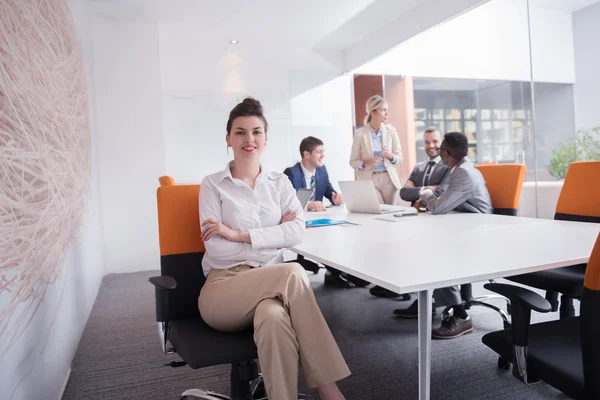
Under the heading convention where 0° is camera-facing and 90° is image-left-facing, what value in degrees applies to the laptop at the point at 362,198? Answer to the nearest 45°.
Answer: approximately 225°

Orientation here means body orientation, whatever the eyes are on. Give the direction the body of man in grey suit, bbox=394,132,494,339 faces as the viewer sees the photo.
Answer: to the viewer's left

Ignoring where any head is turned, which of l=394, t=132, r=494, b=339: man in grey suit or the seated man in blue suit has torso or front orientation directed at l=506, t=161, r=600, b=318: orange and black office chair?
the seated man in blue suit

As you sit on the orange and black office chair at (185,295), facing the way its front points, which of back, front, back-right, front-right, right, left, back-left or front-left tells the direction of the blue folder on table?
left

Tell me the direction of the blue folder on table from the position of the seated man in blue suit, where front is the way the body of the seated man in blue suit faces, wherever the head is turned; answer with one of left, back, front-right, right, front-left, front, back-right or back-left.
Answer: front-right

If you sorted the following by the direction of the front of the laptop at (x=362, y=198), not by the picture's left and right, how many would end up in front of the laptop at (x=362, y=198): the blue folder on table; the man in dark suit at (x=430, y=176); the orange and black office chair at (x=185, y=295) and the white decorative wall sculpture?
1

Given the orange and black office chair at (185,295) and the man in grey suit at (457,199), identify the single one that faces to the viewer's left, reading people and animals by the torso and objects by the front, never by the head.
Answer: the man in grey suit

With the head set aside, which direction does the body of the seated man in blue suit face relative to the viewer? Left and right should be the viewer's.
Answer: facing the viewer and to the right of the viewer

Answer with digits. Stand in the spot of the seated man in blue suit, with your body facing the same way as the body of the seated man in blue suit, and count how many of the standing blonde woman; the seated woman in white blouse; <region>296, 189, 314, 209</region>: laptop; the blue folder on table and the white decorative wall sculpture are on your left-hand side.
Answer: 1

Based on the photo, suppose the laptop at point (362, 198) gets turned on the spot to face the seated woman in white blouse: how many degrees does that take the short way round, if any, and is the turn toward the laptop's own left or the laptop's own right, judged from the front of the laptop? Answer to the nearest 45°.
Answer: approximately 135° to the laptop's own right

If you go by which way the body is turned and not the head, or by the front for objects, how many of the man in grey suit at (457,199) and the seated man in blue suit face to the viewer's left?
1

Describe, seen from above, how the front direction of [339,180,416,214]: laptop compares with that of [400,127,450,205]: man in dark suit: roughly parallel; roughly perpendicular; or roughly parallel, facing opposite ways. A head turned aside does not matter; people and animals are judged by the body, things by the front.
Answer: roughly parallel, facing opposite ways

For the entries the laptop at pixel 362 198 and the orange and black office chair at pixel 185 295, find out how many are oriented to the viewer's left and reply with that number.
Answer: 0

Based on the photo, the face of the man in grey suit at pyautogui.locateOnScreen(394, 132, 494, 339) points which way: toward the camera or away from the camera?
away from the camera
